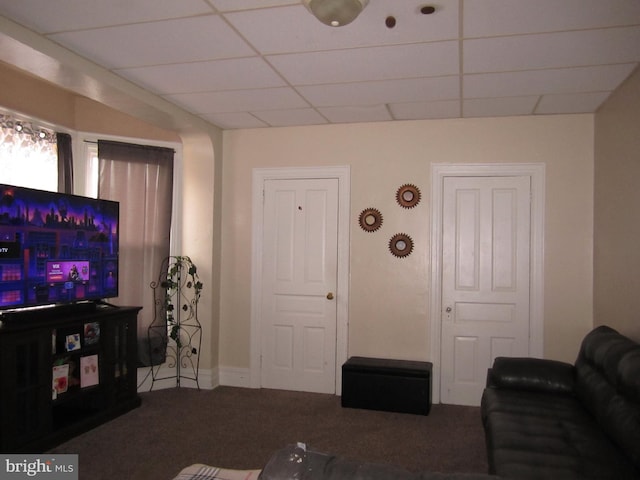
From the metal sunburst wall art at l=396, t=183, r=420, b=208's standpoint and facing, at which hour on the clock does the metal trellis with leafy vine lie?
The metal trellis with leafy vine is roughly at 3 o'clock from the metal sunburst wall art.

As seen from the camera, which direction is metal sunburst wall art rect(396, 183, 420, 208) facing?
toward the camera

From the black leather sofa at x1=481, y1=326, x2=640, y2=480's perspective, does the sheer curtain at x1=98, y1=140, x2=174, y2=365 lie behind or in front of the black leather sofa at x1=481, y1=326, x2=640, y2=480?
in front

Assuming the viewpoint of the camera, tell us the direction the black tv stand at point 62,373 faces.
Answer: facing the viewer and to the right of the viewer

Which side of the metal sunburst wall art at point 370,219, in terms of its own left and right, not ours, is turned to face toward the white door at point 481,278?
left

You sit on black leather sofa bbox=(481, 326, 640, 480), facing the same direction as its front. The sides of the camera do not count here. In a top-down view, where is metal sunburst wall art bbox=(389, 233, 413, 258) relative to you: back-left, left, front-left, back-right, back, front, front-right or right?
front-right

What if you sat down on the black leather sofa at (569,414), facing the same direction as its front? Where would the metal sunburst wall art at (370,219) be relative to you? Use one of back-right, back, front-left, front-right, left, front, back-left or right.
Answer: front-right

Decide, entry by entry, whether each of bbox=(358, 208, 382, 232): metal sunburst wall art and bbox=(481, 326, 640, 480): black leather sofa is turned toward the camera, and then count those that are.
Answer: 1

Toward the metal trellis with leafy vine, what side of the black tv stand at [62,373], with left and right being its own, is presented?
left

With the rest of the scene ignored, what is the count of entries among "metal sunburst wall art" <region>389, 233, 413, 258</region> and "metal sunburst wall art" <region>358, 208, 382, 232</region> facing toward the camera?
2

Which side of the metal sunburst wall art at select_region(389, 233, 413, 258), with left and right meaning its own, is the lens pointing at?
front

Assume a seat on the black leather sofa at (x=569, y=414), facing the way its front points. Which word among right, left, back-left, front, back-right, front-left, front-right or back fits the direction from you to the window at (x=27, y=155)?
front

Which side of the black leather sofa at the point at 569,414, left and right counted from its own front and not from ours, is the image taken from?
left

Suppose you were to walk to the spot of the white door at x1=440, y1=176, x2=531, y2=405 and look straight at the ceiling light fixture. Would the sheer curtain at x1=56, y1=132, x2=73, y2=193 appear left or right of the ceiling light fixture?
right

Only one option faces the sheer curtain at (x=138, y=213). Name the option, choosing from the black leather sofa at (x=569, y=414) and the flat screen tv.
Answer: the black leather sofa
